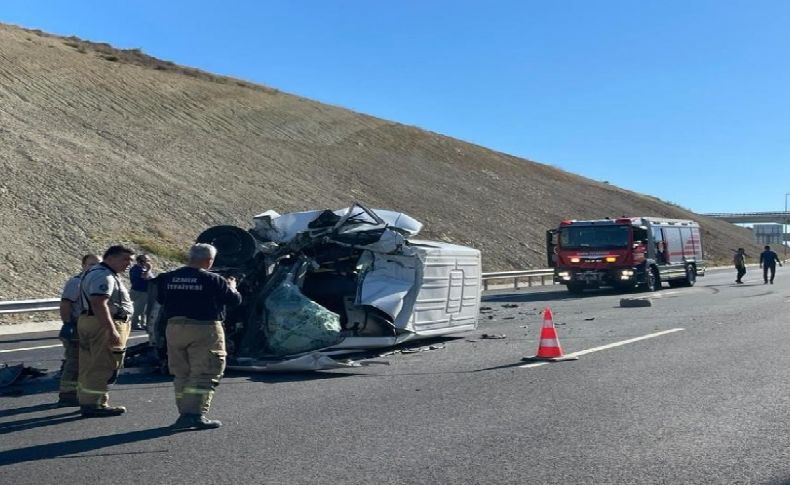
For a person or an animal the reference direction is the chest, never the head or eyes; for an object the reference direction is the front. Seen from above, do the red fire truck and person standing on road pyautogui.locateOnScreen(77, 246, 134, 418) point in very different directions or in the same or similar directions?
very different directions

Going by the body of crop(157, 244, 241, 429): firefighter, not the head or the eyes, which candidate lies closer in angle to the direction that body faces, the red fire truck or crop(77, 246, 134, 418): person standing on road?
the red fire truck

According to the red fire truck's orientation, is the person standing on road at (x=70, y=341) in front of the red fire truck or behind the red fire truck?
in front

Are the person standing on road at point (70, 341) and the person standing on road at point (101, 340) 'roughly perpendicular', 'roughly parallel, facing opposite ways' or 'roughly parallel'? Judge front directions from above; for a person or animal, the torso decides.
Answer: roughly parallel

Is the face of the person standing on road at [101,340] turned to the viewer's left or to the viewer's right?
to the viewer's right

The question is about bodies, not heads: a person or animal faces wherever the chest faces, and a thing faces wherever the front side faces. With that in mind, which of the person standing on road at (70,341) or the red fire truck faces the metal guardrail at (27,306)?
the red fire truck

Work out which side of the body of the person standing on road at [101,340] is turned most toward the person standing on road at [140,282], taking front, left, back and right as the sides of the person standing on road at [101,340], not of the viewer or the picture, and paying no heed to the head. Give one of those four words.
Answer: left

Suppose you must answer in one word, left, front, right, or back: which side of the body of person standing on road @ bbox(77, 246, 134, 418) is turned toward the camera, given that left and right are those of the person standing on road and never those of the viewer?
right

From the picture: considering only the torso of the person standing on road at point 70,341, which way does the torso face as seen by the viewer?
to the viewer's right

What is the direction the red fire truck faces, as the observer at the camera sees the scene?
facing the viewer and to the left of the viewer

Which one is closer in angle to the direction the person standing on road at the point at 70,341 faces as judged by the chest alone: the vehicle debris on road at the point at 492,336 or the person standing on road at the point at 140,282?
the vehicle debris on road

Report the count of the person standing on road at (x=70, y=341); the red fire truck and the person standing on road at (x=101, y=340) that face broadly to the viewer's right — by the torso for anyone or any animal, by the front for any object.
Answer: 2

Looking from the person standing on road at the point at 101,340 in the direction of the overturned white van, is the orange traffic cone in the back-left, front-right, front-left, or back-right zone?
front-right

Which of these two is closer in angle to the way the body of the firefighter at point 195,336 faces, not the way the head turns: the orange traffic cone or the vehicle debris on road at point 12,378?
the orange traffic cone

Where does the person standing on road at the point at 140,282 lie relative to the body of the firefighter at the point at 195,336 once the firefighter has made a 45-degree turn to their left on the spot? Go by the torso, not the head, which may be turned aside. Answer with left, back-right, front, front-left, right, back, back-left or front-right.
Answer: front

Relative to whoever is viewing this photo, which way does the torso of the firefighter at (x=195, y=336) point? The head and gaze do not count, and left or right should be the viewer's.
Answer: facing away from the viewer and to the right of the viewer

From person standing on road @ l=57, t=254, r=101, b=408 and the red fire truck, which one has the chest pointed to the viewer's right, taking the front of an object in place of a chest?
the person standing on road

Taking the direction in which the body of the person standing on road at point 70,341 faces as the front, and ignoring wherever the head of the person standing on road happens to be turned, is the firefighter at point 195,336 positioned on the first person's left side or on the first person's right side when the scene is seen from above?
on the first person's right side
